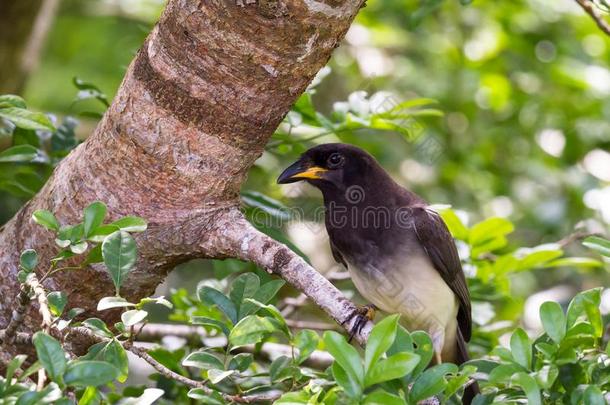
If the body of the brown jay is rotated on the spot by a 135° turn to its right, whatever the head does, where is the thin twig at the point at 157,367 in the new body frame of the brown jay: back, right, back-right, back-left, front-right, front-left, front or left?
left

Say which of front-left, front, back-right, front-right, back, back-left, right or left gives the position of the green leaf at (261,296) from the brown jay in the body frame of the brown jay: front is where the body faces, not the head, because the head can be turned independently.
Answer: front-right

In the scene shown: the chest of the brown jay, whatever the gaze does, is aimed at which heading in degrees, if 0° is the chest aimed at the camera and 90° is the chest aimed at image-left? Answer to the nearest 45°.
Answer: approximately 45°

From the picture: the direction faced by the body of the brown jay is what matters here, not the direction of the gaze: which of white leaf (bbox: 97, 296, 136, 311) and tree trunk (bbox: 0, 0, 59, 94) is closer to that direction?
the white leaf

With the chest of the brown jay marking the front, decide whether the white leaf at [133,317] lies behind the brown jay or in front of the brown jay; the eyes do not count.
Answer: in front

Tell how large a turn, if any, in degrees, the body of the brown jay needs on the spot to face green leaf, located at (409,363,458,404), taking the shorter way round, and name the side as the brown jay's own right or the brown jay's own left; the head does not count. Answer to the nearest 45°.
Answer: approximately 45° to the brown jay's own left

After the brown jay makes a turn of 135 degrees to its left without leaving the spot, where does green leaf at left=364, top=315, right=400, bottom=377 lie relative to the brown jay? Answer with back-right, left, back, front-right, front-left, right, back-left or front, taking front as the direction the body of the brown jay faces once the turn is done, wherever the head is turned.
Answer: right

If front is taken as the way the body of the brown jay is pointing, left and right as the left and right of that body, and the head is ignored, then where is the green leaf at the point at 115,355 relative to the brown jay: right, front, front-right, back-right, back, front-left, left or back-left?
front-right

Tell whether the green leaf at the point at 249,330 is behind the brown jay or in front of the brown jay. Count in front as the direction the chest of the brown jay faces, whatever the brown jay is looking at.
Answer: in front

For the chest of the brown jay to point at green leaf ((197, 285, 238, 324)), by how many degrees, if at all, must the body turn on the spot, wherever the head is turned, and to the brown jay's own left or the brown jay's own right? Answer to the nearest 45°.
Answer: approximately 45° to the brown jay's own right

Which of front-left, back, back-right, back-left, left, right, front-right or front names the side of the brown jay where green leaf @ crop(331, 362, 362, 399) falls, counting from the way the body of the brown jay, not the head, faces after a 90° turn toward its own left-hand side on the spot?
front-right

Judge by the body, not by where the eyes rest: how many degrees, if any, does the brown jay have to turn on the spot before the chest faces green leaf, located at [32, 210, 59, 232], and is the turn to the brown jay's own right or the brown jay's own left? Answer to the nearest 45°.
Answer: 0° — it already faces it

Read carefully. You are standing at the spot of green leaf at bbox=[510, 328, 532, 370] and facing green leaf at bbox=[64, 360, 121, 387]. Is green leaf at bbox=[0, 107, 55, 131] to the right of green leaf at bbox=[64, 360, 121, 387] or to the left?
right
